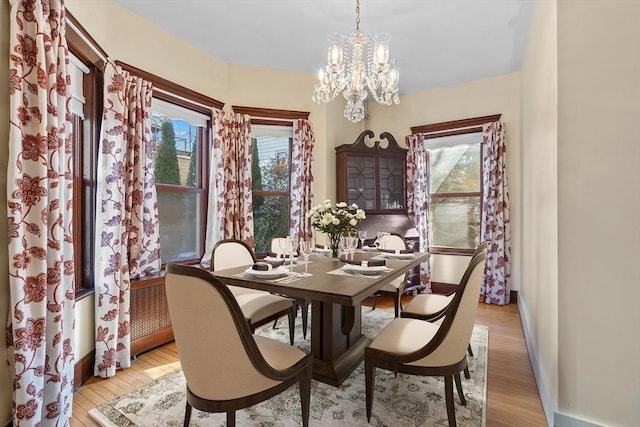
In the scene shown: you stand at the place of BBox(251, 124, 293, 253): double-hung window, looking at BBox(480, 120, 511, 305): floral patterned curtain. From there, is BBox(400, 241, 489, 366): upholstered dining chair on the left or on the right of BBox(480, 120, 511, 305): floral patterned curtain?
right

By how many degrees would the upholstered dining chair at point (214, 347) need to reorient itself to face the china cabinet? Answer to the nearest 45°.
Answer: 0° — it already faces it

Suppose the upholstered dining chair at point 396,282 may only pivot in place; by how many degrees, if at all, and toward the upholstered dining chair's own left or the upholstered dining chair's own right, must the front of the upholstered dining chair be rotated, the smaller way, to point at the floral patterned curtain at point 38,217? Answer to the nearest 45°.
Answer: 0° — it already faces it

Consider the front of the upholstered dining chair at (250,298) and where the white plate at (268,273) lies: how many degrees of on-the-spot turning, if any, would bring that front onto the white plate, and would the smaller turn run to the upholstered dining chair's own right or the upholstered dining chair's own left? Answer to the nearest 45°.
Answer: approximately 45° to the upholstered dining chair's own right

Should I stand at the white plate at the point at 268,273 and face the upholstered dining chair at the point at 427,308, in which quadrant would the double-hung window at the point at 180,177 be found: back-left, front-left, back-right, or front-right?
back-left

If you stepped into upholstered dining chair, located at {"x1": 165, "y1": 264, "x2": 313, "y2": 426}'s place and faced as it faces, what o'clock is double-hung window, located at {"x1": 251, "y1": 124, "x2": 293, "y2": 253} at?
The double-hung window is roughly at 11 o'clock from the upholstered dining chair.

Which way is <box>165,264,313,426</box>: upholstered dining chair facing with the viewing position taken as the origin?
facing away from the viewer and to the right of the viewer

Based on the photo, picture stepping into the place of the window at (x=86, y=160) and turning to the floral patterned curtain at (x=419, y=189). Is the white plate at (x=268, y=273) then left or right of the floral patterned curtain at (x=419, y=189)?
right

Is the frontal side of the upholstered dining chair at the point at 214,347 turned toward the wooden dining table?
yes

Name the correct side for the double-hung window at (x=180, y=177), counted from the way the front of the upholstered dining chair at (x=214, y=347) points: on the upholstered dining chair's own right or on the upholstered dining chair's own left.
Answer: on the upholstered dining chair's own left

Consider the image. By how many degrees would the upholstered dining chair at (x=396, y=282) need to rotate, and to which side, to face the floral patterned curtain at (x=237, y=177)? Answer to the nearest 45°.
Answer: approximately 45° to its right

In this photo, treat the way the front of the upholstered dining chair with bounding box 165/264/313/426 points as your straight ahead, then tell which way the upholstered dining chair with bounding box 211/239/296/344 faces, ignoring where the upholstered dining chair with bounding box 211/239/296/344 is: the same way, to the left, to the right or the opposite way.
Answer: to the right

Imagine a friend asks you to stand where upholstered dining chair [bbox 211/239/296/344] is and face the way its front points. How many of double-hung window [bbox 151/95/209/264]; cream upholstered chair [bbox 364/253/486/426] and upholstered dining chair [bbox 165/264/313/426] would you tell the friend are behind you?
1

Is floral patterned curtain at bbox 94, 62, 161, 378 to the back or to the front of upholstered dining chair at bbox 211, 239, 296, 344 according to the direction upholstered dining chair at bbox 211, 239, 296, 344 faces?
to the back

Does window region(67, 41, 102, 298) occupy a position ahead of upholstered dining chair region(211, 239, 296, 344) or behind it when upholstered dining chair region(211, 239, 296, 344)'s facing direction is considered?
behind

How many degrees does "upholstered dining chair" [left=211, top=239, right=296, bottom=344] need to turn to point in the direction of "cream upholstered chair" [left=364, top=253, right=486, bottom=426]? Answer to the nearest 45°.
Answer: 0° — it already faces it
